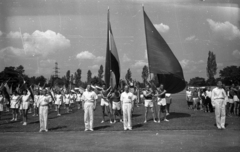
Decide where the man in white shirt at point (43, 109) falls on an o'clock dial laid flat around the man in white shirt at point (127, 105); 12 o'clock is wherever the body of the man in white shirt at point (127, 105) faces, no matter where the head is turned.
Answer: the man in white shirt at point (43, 109) is roughly at 3 o'clock from the man in white shirt at point (127, 105).

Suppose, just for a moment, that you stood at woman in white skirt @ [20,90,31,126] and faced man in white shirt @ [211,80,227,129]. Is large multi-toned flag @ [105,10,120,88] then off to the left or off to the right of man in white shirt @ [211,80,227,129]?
left

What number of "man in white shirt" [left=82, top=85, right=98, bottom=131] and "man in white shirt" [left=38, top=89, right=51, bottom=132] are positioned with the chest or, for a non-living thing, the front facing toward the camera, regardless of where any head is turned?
2

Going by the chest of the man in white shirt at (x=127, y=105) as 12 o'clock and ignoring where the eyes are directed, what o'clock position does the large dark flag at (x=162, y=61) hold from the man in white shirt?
The large dark flag is roughly at 7 o'clock from the man in white shirt.

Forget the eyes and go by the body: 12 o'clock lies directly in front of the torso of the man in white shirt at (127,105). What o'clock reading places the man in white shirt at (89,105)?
the man in white shirt at (89,105) is roughly at 3 o'clock from the man in white shirt at (127,105).

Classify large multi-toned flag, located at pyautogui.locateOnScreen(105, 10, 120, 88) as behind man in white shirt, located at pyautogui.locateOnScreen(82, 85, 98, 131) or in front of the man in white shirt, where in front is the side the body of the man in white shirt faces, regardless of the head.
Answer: behind

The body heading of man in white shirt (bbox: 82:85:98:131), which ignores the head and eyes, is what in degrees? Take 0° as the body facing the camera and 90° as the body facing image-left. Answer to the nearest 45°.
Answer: approximately 0°

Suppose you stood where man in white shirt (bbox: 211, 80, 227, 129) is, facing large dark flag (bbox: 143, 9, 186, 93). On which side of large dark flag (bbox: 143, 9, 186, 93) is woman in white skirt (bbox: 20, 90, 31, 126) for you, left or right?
left

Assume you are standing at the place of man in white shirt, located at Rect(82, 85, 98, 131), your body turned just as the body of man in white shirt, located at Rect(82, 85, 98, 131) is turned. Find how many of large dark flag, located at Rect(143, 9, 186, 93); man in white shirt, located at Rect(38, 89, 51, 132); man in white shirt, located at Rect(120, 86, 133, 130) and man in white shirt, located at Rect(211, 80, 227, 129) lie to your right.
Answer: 1

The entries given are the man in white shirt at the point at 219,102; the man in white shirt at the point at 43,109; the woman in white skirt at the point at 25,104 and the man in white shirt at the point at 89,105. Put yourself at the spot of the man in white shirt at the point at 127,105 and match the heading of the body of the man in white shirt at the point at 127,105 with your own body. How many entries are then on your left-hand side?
1
